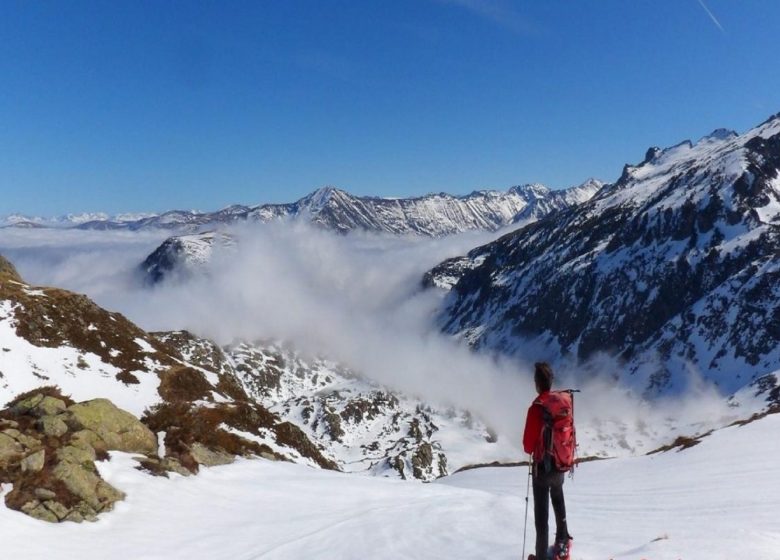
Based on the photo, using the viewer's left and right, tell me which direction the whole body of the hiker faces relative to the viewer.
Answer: facing away from the viewer and to the left of the viewer
